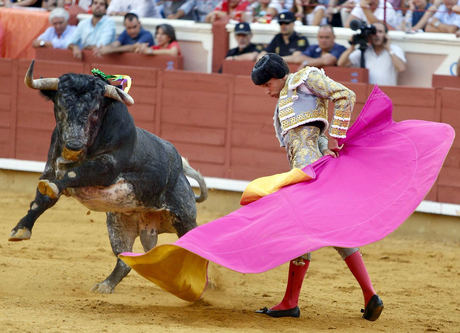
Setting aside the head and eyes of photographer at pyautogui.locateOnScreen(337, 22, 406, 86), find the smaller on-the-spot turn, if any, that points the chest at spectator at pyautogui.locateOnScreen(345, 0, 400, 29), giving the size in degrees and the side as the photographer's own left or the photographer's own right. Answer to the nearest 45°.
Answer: approximately 180°

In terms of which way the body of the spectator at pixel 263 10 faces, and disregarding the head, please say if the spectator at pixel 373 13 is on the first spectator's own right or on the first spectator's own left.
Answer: on the first spectator's own left

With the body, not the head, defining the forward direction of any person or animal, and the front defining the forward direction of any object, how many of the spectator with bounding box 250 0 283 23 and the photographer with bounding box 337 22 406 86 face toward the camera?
2

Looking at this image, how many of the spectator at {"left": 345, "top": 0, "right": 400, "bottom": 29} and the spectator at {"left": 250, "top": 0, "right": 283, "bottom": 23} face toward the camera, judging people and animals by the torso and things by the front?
2

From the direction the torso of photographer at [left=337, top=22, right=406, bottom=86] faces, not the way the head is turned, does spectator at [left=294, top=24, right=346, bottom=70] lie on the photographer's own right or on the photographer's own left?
on the photographer's own right

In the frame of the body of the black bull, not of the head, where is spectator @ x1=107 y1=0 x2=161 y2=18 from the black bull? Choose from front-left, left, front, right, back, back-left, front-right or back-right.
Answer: back-right

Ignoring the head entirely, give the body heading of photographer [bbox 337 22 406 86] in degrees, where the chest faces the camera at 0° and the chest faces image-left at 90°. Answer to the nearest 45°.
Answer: approximately 0°

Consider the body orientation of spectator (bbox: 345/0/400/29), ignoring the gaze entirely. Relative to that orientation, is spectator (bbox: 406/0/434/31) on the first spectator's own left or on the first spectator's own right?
on the first spectator's own left
